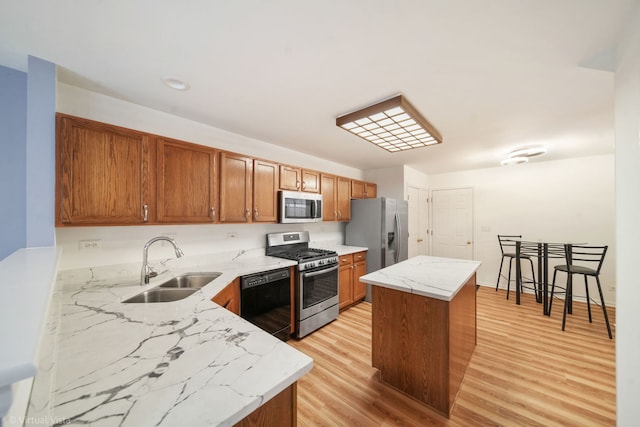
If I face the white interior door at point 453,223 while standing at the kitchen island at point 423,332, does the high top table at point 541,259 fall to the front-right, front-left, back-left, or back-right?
front-right

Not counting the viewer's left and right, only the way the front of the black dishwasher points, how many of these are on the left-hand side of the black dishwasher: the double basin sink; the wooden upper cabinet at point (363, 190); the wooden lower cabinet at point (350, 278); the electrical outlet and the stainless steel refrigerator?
3

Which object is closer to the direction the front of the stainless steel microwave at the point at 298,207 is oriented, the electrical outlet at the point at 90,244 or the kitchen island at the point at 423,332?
the kitchen island

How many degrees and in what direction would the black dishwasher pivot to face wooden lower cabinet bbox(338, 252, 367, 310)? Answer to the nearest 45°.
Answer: approximately 90° to its left

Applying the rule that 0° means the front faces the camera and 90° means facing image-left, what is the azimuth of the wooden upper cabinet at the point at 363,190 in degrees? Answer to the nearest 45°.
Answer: approximately 315°

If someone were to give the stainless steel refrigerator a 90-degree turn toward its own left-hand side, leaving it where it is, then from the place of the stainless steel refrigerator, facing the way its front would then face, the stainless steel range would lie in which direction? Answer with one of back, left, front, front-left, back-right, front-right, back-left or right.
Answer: back

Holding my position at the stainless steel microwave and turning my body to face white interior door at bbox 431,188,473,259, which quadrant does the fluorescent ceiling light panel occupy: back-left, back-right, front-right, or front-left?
front-right

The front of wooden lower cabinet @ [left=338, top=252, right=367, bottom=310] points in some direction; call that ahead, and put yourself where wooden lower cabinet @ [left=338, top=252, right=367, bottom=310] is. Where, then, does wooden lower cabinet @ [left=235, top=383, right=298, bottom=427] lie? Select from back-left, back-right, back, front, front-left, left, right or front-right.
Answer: front-right

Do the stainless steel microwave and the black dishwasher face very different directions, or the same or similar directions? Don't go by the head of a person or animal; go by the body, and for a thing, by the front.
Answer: same or similar directions

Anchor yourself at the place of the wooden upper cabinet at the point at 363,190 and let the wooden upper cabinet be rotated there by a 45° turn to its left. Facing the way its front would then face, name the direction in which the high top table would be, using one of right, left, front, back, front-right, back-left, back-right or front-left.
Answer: front

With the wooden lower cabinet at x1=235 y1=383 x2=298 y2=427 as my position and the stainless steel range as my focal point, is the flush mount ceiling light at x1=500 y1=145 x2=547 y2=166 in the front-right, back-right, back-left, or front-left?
front-right

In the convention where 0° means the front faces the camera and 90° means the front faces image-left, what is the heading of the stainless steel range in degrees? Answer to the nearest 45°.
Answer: approximately 315°

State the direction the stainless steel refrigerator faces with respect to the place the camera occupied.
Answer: facing the viewer and to the right of the viewer

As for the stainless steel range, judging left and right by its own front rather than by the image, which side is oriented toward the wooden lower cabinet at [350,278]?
left
